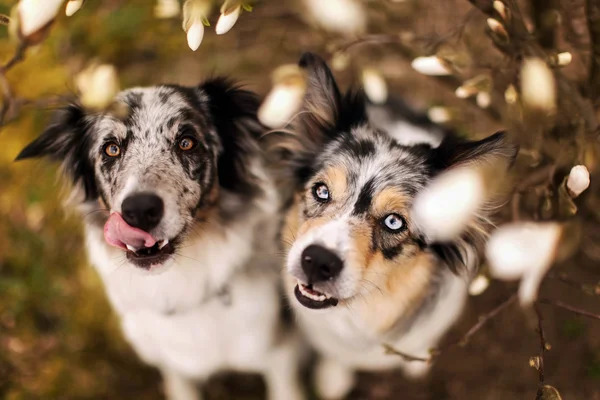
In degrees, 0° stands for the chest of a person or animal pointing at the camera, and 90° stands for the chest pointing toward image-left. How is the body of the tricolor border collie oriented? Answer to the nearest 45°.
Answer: approximately 0°

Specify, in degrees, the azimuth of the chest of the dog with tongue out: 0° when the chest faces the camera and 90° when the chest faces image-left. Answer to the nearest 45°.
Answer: approximately 0°

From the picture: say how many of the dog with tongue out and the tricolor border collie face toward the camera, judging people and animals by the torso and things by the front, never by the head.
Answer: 2

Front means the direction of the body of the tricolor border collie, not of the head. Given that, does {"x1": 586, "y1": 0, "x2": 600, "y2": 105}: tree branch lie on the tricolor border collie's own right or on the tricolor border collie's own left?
on the tricolor border collie's own left

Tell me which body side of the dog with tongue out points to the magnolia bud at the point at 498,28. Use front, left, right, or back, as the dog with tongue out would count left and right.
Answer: left
